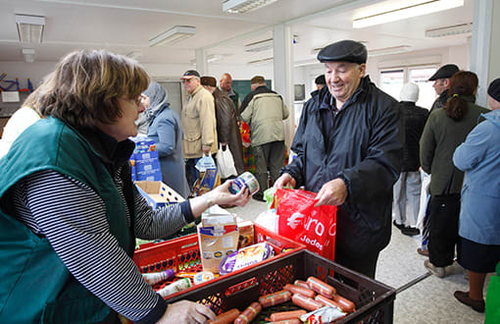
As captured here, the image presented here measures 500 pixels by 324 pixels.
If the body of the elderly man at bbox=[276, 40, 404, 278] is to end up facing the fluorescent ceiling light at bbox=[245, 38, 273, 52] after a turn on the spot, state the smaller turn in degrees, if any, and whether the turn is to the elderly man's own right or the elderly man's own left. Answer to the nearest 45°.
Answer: approximately 135° to the elderly man's own right

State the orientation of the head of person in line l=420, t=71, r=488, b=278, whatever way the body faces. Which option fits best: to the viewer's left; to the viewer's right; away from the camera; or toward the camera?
away from the camera

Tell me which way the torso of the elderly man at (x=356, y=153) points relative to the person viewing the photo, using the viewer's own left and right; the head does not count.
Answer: facing the viewer and to the left of the viewer

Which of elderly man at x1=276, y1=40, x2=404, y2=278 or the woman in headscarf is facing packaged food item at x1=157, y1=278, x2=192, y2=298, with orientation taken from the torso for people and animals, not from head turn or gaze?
the elderly man

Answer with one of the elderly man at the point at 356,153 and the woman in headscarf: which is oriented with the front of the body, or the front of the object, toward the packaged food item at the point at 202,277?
the elderly man

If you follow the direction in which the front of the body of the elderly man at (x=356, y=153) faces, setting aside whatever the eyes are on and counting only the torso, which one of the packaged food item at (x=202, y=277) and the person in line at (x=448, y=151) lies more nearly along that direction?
the packaged food item

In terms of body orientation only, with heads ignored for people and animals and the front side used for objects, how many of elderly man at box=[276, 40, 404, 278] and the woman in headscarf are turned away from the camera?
0

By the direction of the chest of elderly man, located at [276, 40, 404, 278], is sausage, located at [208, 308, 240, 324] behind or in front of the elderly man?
in front

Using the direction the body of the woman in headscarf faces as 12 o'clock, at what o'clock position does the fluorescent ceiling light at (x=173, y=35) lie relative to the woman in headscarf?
The fluorescent ceiling light is roughly at 3 o'clock from the woman in headscarf.

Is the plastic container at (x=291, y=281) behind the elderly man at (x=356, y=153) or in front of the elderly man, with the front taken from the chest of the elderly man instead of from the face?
in front

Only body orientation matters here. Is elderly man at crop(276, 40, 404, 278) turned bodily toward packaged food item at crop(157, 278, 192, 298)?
yes
